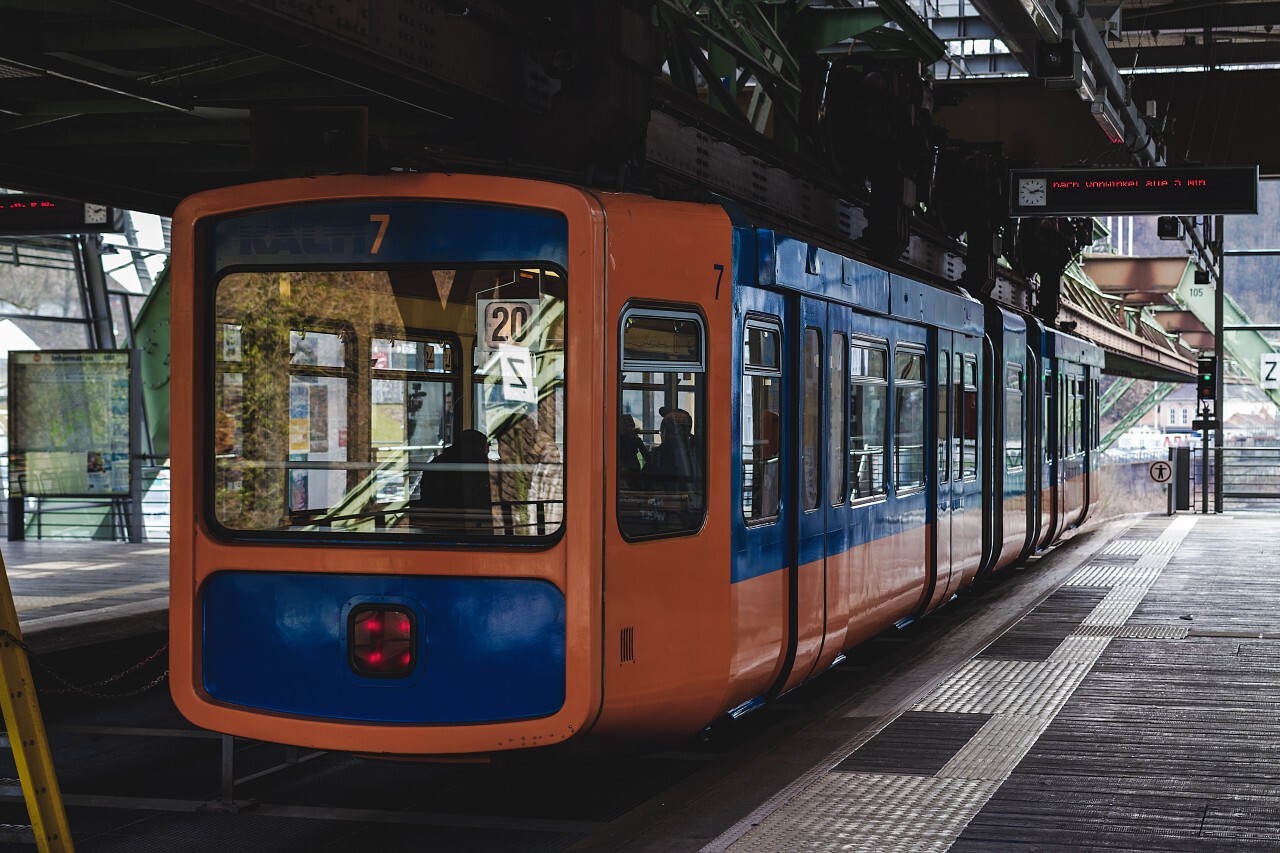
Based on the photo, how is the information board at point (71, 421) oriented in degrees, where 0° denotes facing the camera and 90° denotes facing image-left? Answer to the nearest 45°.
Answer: approximately 0°

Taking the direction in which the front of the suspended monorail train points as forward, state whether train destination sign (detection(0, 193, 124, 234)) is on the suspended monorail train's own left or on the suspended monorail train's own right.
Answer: on the suspended monorail train's own left

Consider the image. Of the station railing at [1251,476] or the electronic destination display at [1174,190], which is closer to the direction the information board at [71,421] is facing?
the electronic destination display

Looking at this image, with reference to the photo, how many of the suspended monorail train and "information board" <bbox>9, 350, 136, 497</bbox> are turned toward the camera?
1

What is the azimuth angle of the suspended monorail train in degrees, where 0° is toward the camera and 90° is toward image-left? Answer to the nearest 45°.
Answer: approximately 225°

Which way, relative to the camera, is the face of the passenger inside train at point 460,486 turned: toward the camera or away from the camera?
away from the camera

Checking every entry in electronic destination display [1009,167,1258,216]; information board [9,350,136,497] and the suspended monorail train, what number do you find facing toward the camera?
2

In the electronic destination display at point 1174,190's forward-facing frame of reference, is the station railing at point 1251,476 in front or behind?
behind

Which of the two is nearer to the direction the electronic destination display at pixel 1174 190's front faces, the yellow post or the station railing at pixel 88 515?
the yellow post
